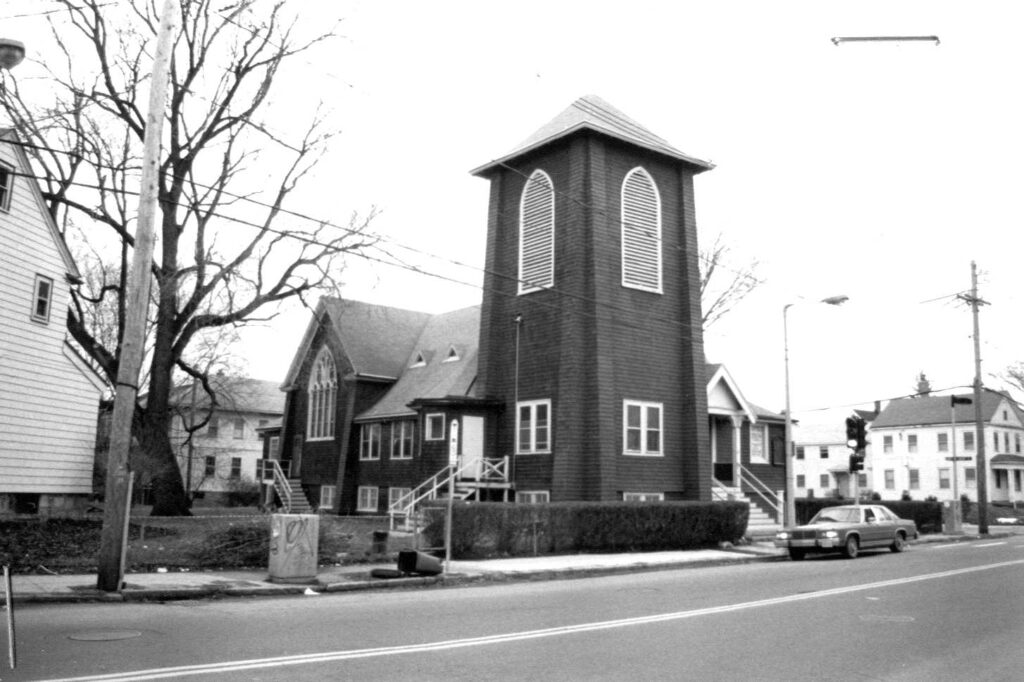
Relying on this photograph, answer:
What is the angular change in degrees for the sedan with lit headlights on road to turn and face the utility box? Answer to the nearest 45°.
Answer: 0° — it already faces it

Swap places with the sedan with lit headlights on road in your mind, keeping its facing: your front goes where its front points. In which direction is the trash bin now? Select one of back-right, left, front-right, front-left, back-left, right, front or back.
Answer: front

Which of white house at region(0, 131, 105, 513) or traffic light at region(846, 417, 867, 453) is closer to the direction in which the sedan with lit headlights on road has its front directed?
the white house

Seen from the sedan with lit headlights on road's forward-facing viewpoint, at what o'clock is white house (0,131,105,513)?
The white house is roughly at 1 o'clock from the sedan with lit headlights on road.

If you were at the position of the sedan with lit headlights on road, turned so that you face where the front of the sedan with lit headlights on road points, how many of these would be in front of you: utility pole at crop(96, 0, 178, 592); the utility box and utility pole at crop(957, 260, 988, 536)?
2

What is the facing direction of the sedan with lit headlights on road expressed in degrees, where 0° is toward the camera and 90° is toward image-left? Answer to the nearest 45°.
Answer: approximately 45°

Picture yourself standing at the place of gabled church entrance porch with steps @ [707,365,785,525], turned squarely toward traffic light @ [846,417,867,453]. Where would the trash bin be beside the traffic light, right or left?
right

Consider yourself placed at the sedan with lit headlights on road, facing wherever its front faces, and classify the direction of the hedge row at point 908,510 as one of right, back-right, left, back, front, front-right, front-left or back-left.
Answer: back-right

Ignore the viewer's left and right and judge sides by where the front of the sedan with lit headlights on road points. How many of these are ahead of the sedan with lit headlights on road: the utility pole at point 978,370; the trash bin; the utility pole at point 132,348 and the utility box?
3

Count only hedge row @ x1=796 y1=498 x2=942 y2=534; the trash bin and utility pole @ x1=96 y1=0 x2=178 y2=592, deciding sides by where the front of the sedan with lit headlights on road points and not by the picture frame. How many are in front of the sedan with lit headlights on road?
2

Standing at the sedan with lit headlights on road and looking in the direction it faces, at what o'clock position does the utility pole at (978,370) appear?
The utility pole is roughly at 5 o'clock from the sedan with lit headlights on road.

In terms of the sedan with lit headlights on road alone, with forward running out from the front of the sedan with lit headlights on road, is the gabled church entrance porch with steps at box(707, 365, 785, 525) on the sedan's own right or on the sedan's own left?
on the sedan's own right

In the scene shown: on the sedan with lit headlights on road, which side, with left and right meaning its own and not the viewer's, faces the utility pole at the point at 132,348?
front

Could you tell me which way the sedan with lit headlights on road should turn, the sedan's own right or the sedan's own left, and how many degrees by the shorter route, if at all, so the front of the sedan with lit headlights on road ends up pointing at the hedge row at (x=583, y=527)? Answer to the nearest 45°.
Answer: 0° — it already faces it
